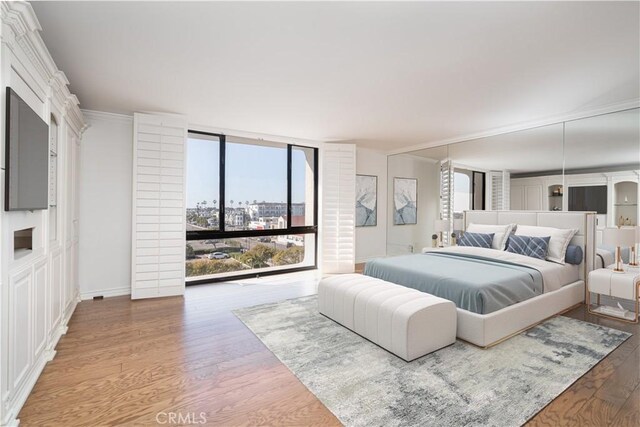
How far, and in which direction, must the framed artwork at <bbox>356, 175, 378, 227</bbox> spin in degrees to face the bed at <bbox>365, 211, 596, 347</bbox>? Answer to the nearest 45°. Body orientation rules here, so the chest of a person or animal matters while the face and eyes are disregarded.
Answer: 0° — it already faces it

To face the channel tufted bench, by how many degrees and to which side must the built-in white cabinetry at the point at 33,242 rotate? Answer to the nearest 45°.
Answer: approximately 45° to its right

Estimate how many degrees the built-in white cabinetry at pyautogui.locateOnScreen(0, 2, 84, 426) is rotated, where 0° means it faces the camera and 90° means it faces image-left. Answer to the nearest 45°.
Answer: approximately 270°

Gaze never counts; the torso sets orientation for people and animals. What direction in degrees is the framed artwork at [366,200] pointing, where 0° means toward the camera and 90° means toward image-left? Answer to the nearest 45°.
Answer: approximately 315°

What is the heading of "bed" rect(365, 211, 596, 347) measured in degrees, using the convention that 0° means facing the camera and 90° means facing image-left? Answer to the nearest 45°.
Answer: approximately 45°

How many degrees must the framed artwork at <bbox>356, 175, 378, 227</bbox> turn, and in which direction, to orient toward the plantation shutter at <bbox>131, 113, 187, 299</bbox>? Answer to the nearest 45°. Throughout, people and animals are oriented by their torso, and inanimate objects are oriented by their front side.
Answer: approximately 90° to its right

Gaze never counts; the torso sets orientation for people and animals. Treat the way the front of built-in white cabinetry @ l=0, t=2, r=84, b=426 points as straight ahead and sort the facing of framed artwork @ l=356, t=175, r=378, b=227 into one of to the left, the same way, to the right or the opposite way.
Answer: to the right

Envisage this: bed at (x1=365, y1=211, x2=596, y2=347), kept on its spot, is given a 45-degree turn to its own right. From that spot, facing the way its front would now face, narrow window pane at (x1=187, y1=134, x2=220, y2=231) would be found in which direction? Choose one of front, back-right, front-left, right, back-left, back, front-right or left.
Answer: front

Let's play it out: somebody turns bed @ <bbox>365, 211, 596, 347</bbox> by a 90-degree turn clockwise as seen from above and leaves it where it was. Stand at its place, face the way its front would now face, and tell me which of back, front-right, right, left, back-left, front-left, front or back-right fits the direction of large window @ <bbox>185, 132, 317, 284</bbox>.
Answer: front-left

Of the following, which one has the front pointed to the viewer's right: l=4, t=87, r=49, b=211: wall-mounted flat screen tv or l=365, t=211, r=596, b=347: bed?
the wall-mounted flat screen tv

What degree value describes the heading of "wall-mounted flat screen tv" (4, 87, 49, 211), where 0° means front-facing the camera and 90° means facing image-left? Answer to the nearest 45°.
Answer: approximately 270°

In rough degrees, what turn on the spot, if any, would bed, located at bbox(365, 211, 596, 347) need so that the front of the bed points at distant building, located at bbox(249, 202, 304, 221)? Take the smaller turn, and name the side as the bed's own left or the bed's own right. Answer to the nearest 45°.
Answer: approximately 45° to the bed's own right

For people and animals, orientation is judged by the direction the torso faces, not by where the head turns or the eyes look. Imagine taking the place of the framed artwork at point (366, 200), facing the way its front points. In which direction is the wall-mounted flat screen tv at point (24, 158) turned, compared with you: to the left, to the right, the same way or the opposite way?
to the left

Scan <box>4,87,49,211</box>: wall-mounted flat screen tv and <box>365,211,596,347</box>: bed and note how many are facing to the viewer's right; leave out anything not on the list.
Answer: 1

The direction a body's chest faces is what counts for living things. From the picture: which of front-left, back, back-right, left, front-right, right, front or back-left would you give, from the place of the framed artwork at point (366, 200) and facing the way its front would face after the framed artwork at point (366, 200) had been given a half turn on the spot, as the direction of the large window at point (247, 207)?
left

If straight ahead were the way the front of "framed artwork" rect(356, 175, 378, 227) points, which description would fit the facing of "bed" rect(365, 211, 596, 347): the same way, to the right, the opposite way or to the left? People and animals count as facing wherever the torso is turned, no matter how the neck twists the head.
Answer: to the right

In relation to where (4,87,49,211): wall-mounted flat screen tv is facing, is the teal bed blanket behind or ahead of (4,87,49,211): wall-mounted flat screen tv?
ahead
